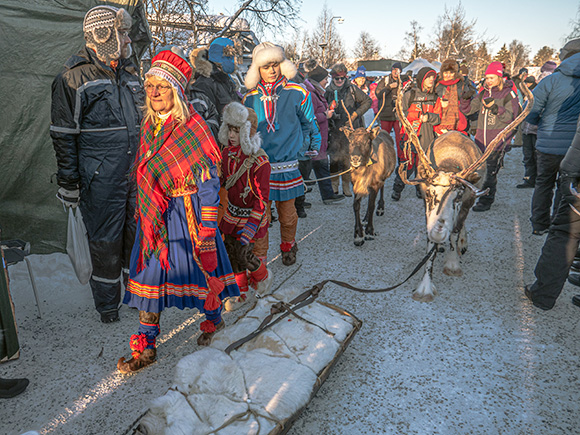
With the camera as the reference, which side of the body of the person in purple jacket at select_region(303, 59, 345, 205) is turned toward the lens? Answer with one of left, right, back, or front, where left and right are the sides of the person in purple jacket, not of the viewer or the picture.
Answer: right

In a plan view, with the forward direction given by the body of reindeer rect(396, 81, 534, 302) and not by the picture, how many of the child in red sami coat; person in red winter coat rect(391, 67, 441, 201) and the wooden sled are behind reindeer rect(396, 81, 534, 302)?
1

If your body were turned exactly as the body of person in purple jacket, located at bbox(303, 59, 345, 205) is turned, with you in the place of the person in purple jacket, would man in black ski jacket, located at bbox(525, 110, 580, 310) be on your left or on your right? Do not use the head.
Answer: on your right

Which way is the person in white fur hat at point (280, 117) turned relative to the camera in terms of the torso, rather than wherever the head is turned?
toward the camera

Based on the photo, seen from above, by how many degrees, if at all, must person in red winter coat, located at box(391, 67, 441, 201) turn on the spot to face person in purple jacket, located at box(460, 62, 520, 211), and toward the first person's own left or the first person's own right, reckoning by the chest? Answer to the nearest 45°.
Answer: approximately 90° to the first person's own left

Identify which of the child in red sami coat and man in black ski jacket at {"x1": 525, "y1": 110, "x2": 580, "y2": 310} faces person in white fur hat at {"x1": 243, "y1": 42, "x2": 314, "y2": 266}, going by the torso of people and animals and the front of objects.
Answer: the man in black ski jacket

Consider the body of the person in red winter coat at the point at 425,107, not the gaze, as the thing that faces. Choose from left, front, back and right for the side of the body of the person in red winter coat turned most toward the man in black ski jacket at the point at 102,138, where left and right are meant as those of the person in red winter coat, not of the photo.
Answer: right

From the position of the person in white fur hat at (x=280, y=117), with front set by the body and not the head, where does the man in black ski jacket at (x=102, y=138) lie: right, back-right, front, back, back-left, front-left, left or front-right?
front-right

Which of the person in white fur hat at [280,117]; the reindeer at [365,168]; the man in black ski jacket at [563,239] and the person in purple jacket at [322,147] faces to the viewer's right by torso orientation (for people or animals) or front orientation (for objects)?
the person in purple jacket

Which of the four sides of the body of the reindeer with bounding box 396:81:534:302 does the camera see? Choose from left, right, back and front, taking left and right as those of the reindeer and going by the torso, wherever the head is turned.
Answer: front

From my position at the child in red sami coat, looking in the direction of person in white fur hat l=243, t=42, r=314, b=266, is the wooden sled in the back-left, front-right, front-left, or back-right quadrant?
back-right

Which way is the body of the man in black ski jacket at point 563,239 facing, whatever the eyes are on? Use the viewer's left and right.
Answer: facing to the left of the viewer

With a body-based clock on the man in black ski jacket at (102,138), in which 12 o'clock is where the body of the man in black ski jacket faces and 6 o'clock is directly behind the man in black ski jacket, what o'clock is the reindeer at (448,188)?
The reindeer is roughly at 11 o'clock from the man in black ski jacket.
